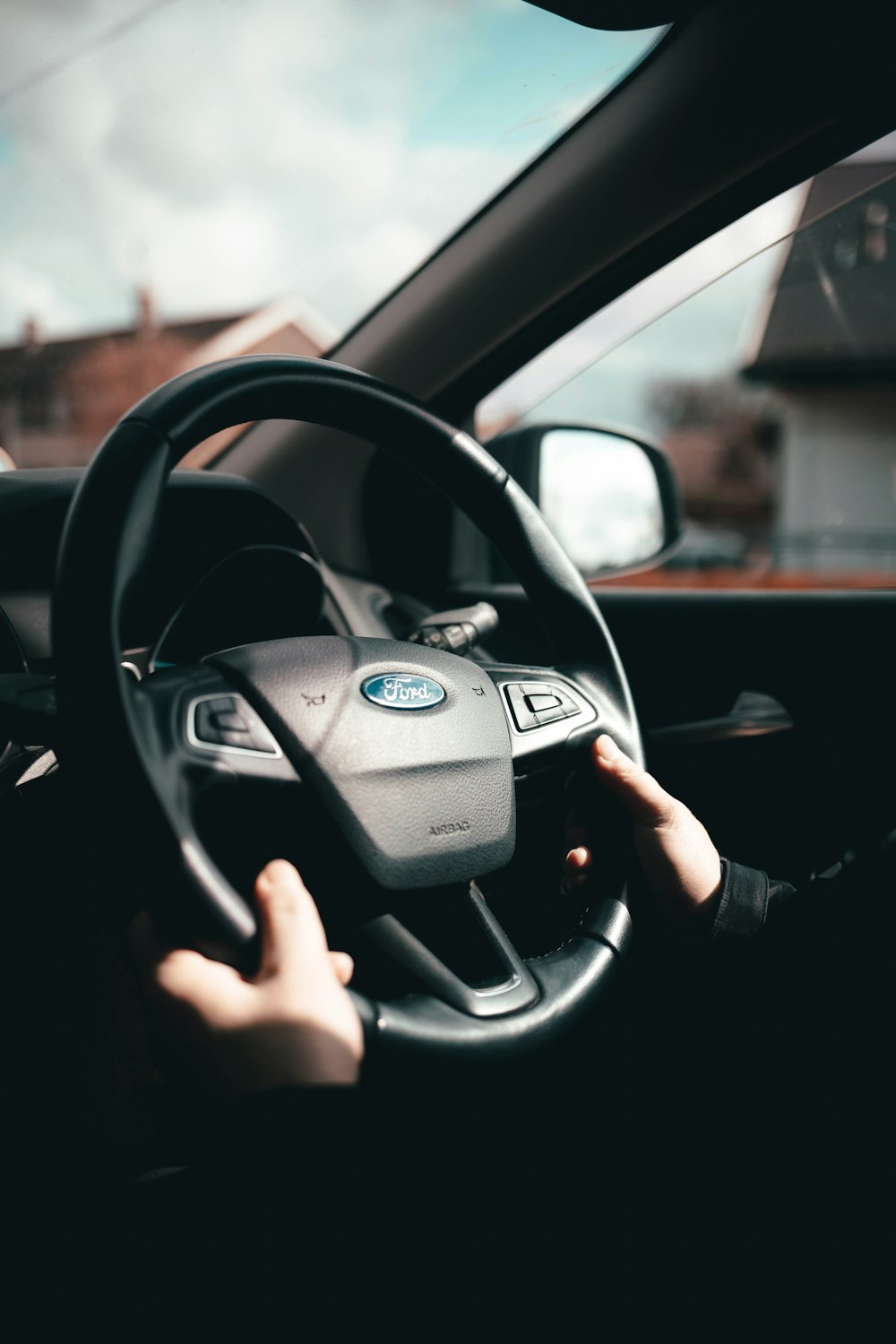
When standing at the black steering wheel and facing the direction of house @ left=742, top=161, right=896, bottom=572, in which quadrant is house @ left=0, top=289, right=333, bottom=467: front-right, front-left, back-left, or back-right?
front-left

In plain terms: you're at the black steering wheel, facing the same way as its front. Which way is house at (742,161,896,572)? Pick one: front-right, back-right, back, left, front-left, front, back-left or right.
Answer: left

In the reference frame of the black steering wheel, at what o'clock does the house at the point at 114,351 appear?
The house is roughly at 7 o'clock from the black steering wheel.

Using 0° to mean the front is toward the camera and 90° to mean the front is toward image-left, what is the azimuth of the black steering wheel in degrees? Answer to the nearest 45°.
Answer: approximately 315°

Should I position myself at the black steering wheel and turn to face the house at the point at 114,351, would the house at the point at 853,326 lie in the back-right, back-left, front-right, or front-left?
front-right
